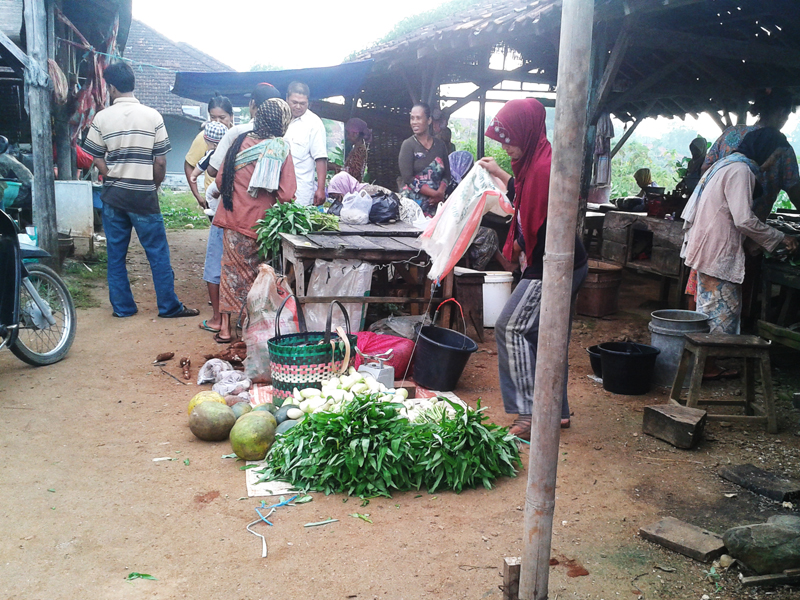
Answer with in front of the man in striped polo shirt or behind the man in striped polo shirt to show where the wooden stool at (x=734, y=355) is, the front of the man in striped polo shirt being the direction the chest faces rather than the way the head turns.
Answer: behind

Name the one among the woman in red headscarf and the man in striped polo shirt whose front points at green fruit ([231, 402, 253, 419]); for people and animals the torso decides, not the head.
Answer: the woman in red headscarf

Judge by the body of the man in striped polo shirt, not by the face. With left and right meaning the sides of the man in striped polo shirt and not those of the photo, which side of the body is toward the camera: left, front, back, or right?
back

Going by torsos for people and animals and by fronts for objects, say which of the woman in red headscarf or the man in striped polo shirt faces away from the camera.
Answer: the man in striped polo shirt

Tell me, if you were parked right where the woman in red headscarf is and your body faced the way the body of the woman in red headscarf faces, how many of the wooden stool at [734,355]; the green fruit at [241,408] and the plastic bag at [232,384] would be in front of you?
2

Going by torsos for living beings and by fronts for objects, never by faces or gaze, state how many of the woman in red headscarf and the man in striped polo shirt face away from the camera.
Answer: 1

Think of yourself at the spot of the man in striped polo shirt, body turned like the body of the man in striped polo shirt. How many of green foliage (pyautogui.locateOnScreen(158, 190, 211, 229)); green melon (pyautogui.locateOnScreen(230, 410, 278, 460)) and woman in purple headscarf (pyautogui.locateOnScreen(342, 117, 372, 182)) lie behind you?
1

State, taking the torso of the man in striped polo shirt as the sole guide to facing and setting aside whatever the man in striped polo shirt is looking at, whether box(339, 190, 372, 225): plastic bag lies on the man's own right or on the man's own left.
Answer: on the man's own right

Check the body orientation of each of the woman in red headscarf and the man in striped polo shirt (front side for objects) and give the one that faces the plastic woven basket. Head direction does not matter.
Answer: the woman in red headscarf

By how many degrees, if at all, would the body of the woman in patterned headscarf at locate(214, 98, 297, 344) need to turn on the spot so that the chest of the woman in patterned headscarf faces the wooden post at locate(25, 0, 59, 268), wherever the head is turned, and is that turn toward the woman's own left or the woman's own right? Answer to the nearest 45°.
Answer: approximately 90° to the woman's own left

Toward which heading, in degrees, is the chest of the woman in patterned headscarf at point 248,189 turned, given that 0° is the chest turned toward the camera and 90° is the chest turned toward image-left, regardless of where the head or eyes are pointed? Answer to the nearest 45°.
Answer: approximately 225°

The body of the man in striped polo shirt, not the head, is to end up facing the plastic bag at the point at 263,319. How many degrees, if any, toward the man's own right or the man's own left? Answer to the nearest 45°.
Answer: approximately 135° to the man's own right

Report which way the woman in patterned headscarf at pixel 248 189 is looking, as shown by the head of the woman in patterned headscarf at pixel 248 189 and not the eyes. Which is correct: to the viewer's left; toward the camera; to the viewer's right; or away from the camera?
away from the camera

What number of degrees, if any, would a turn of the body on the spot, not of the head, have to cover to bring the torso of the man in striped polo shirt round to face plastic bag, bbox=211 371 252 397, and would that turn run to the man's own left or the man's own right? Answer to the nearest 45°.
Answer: approximately 180°

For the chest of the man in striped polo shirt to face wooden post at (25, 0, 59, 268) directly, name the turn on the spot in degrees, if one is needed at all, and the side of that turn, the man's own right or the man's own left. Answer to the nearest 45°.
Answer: approximately 45° to the man's own left

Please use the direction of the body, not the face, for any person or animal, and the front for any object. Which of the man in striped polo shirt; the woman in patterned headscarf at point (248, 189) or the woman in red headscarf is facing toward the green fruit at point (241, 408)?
the woman in red headscarf

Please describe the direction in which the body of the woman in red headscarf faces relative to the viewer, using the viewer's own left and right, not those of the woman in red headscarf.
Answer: facing to the left of the viewer

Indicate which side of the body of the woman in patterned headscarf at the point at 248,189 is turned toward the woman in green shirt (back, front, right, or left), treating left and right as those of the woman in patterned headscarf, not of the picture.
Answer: front
